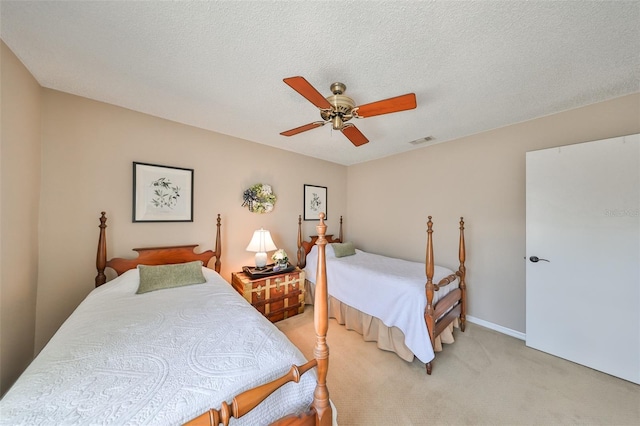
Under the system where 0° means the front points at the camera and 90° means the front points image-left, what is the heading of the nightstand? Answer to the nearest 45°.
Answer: approximately 315°

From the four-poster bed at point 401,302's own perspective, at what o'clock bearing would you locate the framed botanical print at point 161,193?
The framed botanical print is roughly at 4 o'clock from the four-poster bed.

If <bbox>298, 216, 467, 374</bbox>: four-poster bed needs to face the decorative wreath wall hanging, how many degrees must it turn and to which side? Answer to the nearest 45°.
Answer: approximately 135° to its right

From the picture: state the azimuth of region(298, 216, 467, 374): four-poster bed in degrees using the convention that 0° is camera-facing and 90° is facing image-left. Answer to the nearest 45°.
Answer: approximately 315°

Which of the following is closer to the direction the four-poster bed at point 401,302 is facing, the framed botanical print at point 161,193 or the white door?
the white door

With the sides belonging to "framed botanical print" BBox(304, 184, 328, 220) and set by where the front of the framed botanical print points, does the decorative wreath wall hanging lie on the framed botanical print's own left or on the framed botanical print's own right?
on the framed botanical print's own right

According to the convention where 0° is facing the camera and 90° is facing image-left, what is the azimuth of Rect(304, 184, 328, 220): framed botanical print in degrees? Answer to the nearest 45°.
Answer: approximately 315°

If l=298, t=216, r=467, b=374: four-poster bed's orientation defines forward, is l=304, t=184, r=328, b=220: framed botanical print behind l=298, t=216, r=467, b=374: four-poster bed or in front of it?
behind
